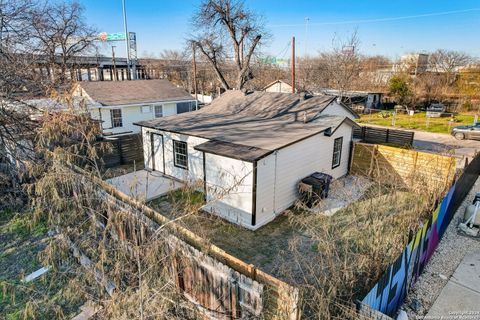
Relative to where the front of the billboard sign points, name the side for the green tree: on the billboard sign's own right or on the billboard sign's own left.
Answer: on the billboard sign's own left

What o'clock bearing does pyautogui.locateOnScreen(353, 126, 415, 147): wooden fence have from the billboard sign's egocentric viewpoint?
The wooden fence is roughly at 11 o'clock from the billboard sign.

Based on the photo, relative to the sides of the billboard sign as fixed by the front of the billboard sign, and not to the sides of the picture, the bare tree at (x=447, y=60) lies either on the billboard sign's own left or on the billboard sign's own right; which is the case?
on the billboard sign's own left

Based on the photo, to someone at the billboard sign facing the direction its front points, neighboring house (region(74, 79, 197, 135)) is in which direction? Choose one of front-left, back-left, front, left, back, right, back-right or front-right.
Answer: front

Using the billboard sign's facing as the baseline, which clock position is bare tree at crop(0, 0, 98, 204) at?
The bare tree is roughly at 12 o'clock from the billboard sign.

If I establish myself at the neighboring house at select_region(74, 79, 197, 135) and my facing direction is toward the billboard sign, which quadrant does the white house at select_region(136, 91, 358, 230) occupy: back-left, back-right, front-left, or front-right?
back-right

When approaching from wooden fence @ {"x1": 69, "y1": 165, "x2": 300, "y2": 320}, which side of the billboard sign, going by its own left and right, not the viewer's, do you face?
front

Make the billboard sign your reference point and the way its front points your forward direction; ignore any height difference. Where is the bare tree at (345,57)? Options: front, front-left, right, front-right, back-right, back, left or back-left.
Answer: front-left

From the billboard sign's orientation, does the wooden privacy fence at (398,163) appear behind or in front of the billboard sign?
in front

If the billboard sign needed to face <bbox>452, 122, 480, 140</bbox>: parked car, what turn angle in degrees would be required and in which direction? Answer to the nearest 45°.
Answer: approximately 45° to its left

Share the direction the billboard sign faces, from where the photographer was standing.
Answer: facing the viewer

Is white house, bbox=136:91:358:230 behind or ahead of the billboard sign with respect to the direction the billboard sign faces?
ahead

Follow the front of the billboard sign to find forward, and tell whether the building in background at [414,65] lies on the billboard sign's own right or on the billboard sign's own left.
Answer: on the billboard sign's own left

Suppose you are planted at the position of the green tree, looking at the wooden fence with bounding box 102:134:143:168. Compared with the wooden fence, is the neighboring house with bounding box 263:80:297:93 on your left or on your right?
right

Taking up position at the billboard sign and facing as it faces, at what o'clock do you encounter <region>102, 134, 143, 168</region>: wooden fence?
The wooden fence is roughly at 12 o'clock from the billboard sign.

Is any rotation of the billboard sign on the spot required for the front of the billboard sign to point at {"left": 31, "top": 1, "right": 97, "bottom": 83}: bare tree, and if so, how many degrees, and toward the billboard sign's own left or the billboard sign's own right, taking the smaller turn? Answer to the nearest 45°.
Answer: approximately 45° to the billboard sign's own right

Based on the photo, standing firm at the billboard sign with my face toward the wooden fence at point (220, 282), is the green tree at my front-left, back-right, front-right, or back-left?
front-left
